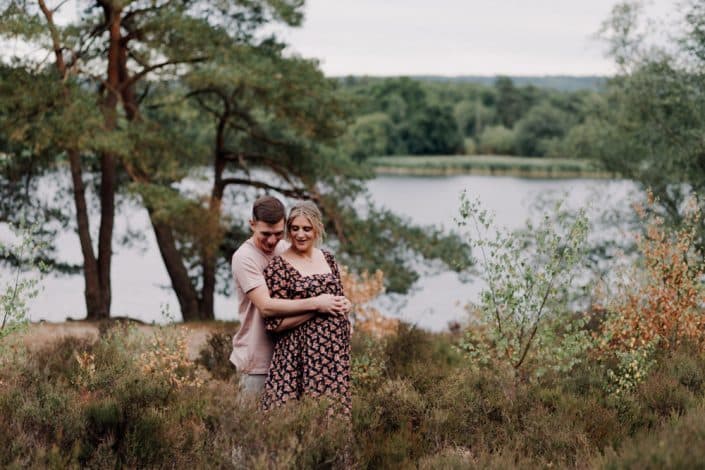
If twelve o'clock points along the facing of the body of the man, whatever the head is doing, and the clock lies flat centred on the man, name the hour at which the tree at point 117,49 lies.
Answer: The tree is roughly at 7 o'clock from the man.

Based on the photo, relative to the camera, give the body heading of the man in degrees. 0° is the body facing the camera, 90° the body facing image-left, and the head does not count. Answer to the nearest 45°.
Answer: approximately 315°

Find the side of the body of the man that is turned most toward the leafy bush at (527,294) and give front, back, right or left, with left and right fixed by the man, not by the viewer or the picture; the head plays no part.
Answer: left

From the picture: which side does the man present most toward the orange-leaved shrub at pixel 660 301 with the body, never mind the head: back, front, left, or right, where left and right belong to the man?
left

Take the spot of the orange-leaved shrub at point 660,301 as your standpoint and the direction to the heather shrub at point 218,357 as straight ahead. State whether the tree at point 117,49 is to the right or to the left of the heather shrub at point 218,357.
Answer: right

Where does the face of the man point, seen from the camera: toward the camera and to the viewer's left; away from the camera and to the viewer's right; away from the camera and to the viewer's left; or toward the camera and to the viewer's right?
toward the camera and to the viewer's right

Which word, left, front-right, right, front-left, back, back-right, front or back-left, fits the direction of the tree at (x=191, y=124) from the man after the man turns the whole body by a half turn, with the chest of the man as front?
front-right

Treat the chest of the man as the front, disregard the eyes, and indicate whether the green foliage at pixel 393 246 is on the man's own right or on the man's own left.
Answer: on the man's own left
